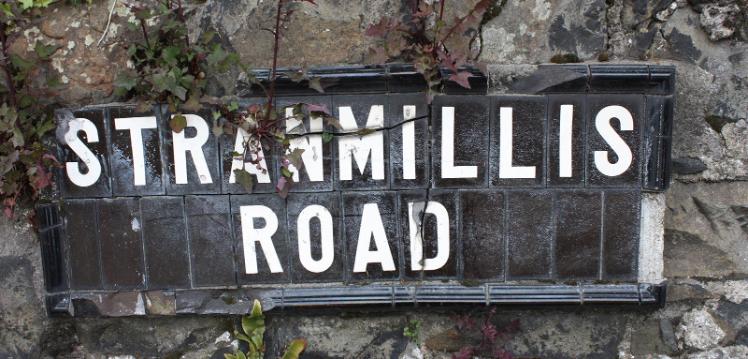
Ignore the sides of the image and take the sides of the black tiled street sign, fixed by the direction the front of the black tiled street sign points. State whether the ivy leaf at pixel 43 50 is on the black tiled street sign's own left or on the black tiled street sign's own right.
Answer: on the black tiled street sign's own right

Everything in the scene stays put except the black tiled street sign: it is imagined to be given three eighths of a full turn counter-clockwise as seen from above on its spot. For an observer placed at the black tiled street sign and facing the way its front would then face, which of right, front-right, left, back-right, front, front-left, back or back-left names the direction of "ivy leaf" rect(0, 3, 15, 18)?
back-left

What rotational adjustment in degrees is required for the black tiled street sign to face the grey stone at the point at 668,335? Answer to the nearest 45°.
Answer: approximately 90° to its left

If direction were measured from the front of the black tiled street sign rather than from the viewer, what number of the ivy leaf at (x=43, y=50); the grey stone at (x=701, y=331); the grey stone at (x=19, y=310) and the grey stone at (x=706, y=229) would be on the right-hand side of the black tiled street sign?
2

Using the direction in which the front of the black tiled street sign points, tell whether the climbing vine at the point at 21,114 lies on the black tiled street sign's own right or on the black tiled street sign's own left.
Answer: on the black tiled street sign's own right

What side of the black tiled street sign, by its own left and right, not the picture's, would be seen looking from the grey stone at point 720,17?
left

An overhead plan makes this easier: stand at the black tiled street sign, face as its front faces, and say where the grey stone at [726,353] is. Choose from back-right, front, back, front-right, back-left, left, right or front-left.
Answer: left

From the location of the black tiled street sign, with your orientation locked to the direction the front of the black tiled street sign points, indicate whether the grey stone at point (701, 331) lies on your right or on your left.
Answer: on your left

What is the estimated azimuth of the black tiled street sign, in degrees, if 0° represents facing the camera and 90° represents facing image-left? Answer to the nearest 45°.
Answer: approximately 0°

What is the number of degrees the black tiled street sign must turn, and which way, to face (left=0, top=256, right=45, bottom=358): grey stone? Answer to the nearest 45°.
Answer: approximately 90° to its right

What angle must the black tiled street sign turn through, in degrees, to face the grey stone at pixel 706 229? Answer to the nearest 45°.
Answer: approximately 90° to its left
